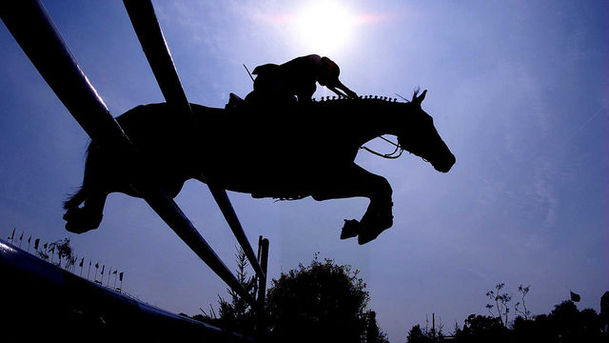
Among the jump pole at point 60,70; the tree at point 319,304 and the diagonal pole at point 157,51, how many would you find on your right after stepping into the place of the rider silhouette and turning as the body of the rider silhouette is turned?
2

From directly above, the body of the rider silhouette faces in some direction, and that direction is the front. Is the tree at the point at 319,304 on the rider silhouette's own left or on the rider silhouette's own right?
on the rider silhouette's own left

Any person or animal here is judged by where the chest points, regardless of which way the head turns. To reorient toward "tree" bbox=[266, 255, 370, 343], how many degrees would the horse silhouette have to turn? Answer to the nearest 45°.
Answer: approximately 90° to its left

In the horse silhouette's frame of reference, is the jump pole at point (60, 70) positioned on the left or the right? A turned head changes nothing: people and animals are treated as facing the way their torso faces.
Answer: on its right

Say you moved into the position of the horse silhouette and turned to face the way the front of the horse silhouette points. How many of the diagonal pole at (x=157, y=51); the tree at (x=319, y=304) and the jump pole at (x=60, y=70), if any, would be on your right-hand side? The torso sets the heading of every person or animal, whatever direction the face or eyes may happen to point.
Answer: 2

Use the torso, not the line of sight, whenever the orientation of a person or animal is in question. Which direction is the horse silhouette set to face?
to the viewer's right

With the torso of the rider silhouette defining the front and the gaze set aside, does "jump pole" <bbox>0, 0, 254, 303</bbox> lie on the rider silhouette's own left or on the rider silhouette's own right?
on the rider silhouette's own right

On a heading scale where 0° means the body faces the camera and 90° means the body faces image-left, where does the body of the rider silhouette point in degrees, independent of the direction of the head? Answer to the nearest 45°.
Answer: approximately 270°

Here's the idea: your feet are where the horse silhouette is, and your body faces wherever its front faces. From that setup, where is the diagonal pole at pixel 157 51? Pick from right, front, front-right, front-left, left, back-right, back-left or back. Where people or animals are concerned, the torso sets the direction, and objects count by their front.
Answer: right
